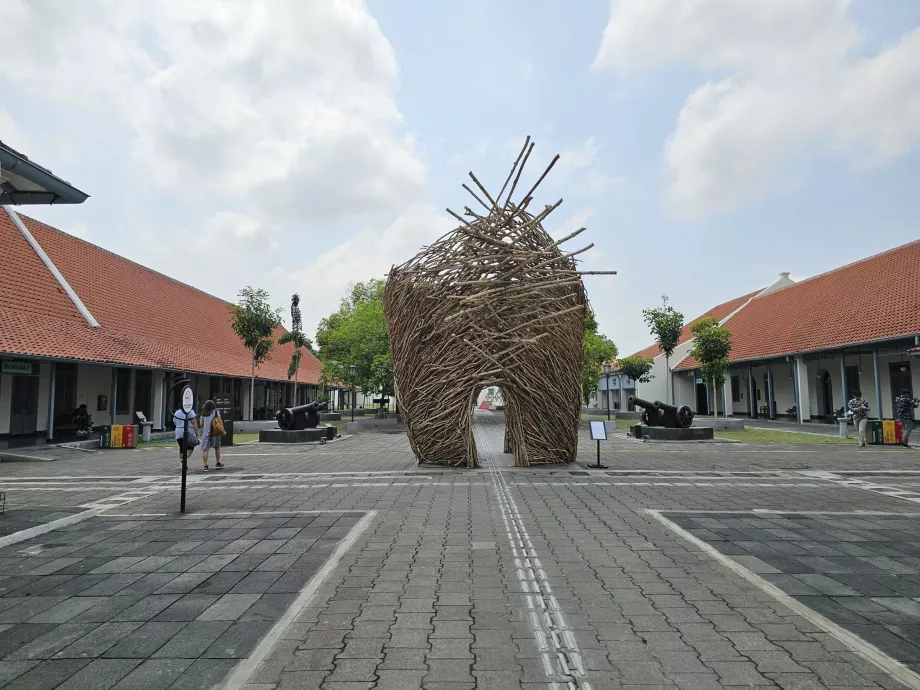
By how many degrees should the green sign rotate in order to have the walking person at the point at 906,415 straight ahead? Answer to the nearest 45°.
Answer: approximately 45° to its left

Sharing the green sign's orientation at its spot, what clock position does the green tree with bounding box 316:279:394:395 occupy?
The green tree is roughly at 8 o'clock from the green sign.

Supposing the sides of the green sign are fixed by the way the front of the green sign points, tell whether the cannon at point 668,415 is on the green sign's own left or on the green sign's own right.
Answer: on the green sign's own left

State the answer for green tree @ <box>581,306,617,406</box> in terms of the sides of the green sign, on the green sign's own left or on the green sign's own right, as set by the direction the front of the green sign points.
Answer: on the green sign's own left
